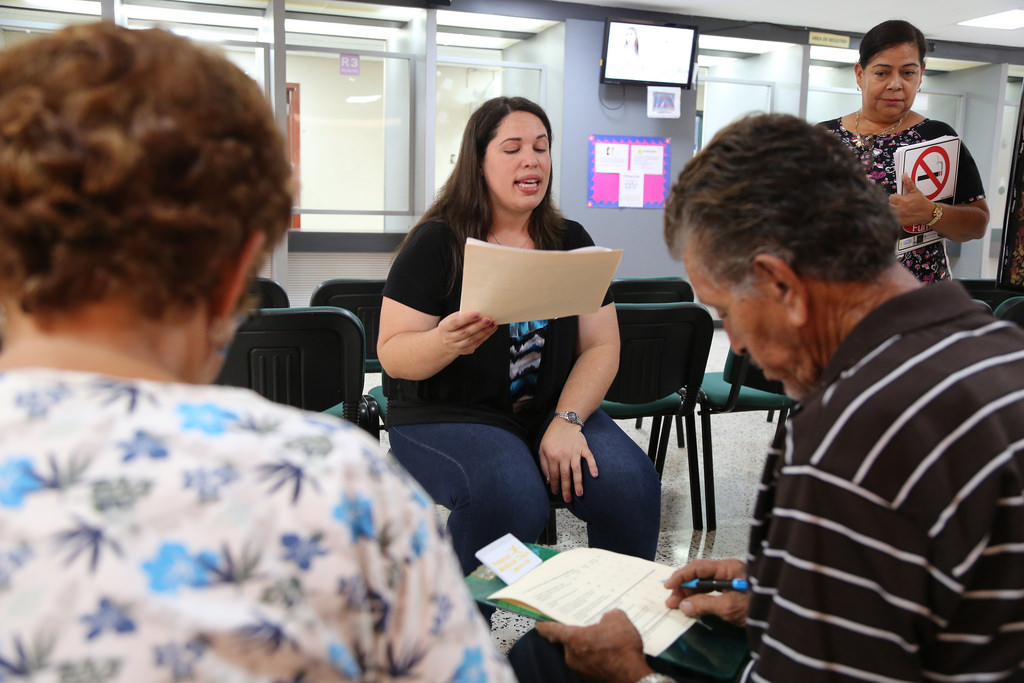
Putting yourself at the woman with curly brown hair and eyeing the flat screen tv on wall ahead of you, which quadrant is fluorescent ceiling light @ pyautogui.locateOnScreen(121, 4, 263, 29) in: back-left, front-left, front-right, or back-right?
front-left

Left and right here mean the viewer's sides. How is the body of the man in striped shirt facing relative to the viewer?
facing away from the viewer and to the left of the viewer

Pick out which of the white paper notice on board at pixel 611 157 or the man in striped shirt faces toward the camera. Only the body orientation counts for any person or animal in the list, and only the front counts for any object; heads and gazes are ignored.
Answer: the white paper notice on board

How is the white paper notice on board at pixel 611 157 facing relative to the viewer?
toward the camera

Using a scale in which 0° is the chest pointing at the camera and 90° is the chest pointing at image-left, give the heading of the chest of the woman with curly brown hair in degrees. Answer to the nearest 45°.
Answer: approximately 180°

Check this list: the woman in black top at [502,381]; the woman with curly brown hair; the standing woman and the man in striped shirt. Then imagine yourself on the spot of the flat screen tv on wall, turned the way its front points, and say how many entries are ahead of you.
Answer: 4

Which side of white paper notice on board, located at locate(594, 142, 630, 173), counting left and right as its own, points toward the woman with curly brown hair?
front

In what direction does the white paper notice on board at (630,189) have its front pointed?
toward the camera

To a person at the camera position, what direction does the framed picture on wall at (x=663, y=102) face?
facing the viewer

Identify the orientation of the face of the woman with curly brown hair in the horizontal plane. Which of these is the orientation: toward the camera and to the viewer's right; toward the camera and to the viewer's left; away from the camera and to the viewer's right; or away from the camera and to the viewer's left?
away from the camera and to the viewer's right

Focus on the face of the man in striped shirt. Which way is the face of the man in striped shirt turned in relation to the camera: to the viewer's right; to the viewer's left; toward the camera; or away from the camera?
to the viewer's left

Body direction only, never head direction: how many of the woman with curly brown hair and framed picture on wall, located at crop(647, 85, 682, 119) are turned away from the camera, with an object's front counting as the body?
1

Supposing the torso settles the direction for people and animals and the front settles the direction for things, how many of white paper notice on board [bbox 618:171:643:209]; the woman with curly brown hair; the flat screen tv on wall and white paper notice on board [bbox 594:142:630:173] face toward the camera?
3
